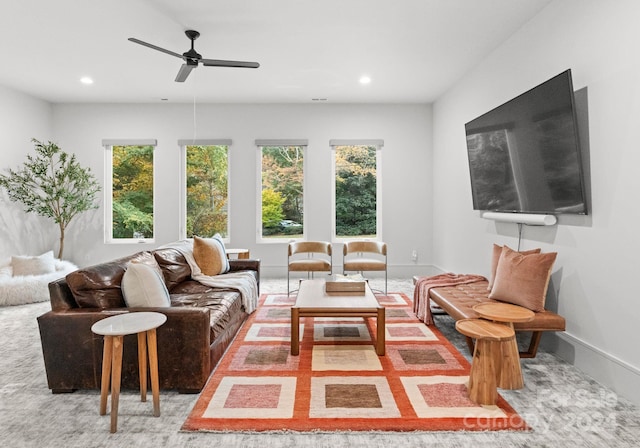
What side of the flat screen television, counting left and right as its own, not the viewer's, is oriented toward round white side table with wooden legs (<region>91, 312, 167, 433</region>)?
front

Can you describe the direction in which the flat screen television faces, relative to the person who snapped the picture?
facing the viewer and to the left of the viewer

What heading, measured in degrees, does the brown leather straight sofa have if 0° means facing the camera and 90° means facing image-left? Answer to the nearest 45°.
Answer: approximately 315°

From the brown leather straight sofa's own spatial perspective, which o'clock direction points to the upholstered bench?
The upholstered bench is roughly at 11 o'clock from the brown leather straight sofa.

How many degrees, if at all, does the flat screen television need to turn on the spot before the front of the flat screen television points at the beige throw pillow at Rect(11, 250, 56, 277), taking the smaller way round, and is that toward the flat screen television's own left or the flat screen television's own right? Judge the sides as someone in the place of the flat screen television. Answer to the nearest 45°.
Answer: approximately 45° to the flat screen television's own right

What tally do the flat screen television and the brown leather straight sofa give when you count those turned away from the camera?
0

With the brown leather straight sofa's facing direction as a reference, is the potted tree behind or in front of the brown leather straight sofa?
behind

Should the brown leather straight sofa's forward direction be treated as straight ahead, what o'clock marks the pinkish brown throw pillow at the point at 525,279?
The pinkish brown throw pillow is roughly at 11 o'clock from the brown leather straight sofa.
